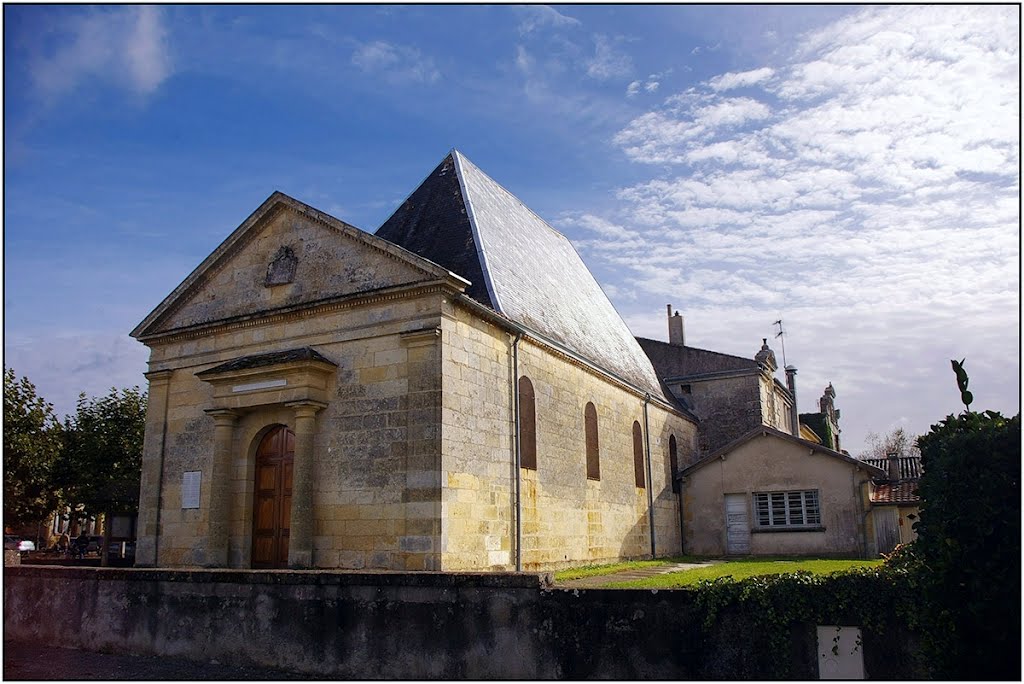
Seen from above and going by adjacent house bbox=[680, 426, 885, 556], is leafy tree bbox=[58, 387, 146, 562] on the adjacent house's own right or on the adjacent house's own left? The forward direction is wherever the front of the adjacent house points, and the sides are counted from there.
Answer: on the adjacent house's own right

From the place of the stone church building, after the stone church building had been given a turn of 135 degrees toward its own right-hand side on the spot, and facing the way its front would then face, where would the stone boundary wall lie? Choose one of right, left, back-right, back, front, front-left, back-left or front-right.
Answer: back

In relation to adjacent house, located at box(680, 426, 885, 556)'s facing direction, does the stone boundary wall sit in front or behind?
in front

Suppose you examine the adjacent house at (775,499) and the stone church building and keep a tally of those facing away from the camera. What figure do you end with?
0

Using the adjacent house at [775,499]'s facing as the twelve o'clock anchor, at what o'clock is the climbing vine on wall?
The climbing vine on wall is roughly at 12 o'clock from the adjacent house.

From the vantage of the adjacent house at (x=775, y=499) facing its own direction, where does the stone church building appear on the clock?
The stone church building is roughly at 1 o'clock from the adjacent house.

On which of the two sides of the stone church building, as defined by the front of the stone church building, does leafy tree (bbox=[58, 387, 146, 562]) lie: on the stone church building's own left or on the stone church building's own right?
on the stone church building's own right

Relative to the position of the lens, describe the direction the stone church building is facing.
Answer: facing the viewer and to the left of the viewer

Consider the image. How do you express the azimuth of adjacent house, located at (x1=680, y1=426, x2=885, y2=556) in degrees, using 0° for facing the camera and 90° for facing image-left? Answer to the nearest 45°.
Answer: approximately 0°

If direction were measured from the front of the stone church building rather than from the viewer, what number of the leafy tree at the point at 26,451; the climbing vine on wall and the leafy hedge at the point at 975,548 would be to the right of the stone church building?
1

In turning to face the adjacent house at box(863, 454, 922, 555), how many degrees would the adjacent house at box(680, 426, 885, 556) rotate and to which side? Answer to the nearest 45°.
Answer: approximately 90° to its left

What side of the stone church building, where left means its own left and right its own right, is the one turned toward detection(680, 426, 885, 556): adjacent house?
back

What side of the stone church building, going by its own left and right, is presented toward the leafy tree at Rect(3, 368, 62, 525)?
right

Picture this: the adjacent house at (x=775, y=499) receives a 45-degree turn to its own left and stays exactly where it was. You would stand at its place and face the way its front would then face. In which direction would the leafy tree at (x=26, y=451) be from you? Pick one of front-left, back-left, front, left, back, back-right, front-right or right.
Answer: back-right
